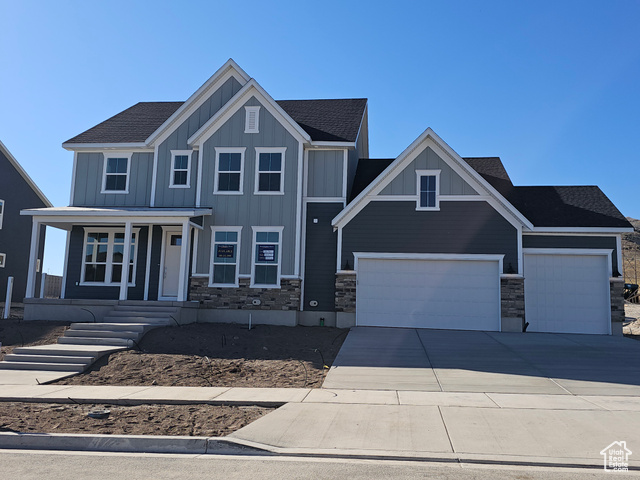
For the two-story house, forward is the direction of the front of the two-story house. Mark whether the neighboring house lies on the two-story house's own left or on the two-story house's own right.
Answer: on the two-story house's own right

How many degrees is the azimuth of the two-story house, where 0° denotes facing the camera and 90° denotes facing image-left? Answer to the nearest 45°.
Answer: approximately 0°
